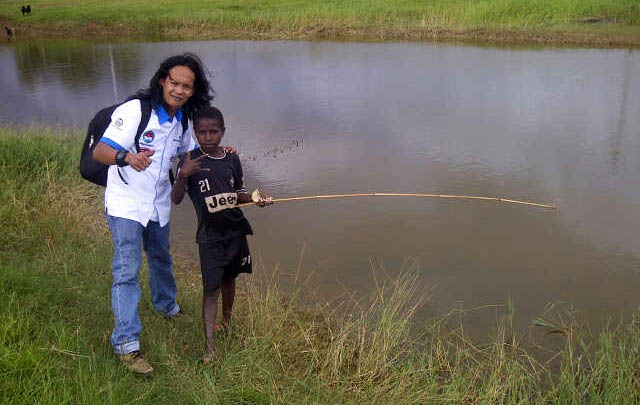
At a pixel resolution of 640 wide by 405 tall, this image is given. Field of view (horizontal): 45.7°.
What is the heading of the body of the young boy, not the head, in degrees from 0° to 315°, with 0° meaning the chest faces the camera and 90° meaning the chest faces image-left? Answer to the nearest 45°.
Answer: approximately 0°

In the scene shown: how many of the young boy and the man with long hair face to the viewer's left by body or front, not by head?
0
